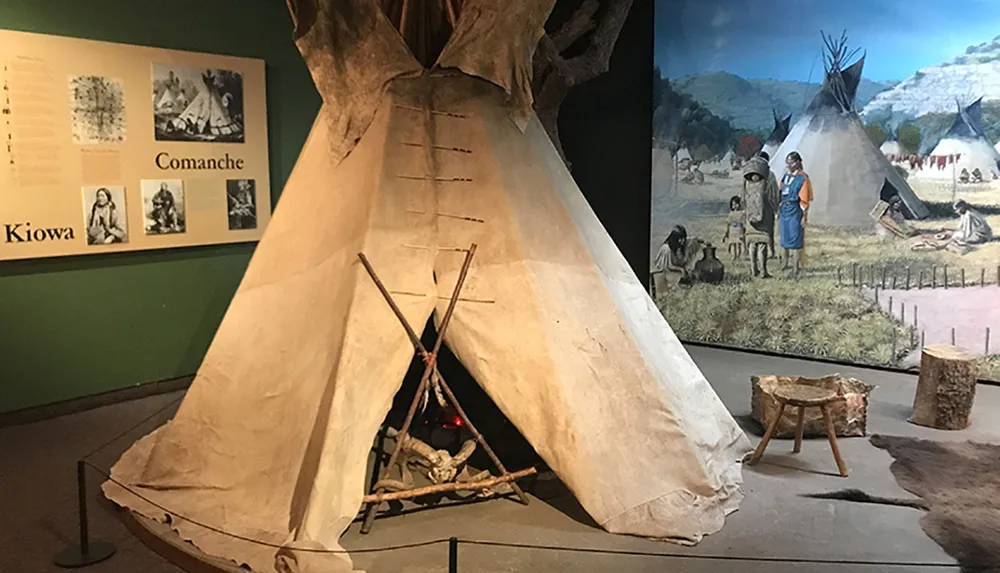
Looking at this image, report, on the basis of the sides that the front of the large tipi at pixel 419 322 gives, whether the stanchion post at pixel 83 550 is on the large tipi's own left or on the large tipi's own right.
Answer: on the large tipi's own right

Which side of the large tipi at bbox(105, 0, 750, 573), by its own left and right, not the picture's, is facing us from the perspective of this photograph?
front

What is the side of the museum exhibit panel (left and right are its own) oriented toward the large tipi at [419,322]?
front

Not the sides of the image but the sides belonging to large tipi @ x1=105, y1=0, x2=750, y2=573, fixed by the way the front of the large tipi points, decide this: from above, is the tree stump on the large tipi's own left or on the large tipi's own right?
on the large tipi's own left

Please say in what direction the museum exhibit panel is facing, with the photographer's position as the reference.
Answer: facing the viewer and to the right of the viewer

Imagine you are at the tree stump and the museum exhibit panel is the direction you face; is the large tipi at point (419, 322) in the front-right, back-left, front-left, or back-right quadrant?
front-left

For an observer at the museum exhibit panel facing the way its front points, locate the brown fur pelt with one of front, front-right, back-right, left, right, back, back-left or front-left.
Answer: front

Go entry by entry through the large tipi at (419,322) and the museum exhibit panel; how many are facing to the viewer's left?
0

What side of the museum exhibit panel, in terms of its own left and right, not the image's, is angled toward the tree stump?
front
